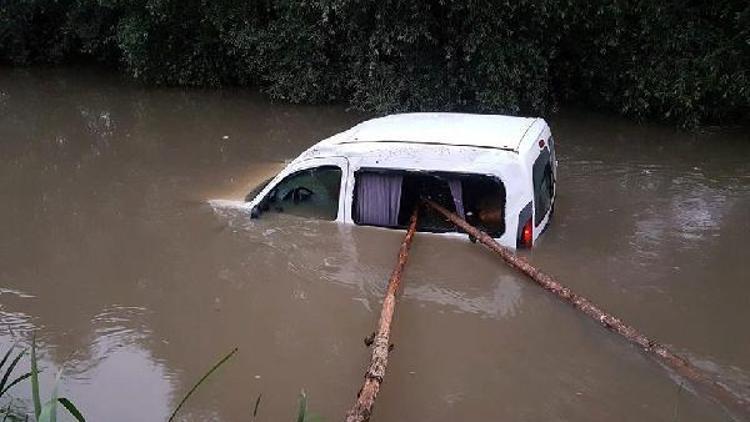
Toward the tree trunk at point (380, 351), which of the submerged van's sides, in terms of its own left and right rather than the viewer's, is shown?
left

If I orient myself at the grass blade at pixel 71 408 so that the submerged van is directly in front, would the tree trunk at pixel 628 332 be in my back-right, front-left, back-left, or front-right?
front-right

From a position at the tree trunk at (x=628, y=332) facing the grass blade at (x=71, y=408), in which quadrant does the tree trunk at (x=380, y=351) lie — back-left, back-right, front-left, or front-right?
front-right

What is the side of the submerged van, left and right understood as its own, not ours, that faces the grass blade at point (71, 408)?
left

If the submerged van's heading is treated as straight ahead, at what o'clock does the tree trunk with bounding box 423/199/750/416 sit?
The tree trunk is roughly at 8 o'clock from the submerged van.

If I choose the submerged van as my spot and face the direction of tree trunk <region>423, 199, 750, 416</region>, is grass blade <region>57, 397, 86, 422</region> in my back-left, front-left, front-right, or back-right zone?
front-right

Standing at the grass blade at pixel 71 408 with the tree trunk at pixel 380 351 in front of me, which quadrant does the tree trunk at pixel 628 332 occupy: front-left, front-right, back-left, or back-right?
front-right

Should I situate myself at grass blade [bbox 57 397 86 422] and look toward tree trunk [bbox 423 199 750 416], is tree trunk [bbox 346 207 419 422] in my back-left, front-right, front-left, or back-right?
front-left

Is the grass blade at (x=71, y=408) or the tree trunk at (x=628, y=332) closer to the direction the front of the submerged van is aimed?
the grass blade

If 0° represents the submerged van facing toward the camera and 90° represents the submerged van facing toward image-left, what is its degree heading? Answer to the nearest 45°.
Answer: approximately 90°
